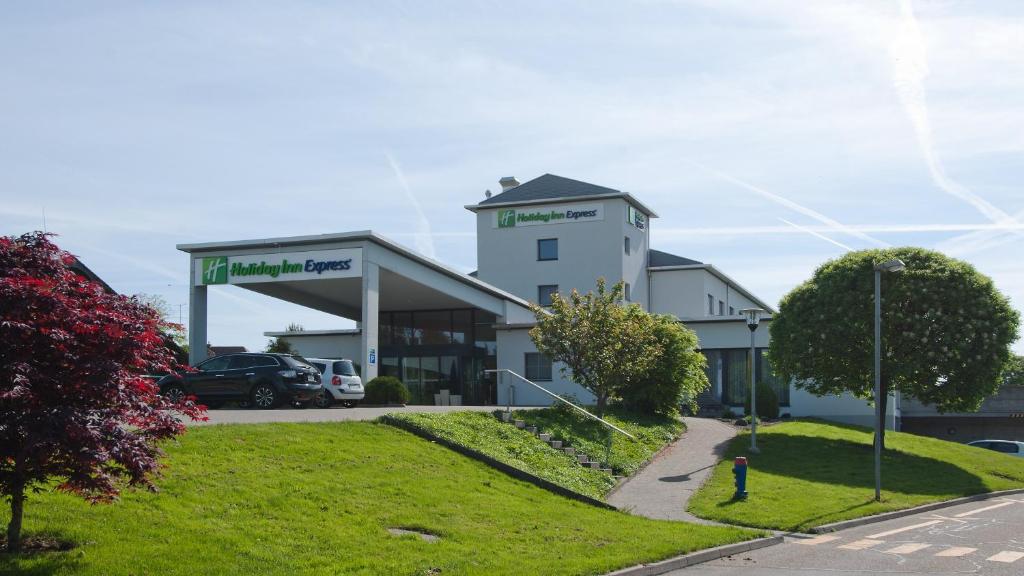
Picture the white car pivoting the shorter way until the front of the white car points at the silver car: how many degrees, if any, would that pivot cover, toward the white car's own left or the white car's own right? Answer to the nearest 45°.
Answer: approximately 135° to the white car's own right

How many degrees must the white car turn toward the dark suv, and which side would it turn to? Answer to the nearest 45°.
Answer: approximately 90° to its left

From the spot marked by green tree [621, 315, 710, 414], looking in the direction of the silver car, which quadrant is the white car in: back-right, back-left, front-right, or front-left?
back-left

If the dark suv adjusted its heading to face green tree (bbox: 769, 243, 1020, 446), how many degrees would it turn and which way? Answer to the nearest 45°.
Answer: approximately 135° to its right

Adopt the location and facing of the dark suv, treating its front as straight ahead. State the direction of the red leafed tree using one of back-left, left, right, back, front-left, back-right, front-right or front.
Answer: back-left

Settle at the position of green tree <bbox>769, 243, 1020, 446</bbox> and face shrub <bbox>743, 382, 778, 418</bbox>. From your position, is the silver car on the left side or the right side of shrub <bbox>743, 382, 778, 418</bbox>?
right

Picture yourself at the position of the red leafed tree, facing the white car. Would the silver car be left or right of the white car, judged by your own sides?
right

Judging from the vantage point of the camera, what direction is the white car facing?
facing away from the viewer and to the left of the viewer

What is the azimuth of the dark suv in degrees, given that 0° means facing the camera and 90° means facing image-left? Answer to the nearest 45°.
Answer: approximately 135°

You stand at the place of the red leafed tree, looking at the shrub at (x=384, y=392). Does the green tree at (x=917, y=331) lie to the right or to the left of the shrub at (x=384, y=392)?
right
